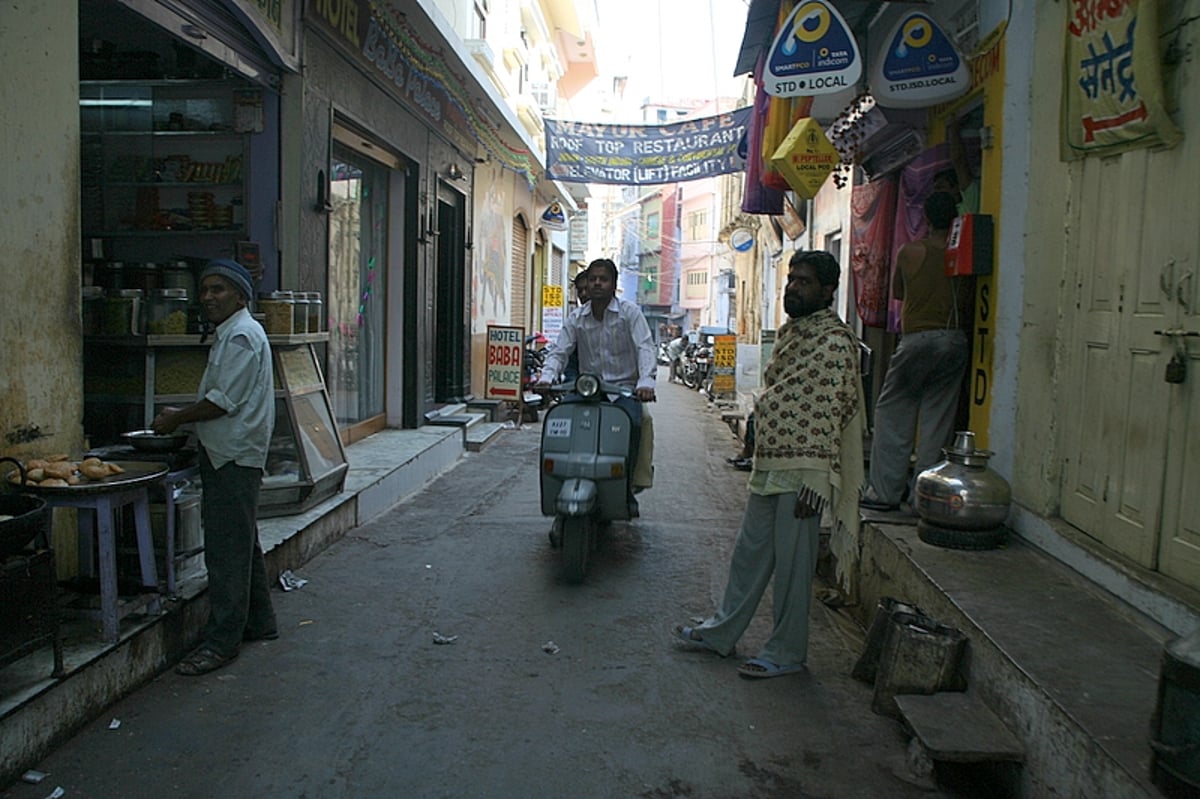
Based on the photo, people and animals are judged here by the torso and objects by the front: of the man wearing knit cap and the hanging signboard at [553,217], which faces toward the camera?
the hanging signboard

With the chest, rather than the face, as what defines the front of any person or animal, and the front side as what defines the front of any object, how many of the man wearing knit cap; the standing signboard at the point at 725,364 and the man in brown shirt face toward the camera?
1

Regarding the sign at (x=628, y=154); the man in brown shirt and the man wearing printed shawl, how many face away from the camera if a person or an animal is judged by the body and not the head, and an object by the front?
1

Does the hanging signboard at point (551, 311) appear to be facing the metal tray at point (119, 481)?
yes

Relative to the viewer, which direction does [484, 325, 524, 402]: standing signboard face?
toward the camera

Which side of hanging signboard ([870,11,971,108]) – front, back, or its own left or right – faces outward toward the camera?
front

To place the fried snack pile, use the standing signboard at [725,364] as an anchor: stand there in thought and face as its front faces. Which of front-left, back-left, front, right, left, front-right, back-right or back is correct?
front

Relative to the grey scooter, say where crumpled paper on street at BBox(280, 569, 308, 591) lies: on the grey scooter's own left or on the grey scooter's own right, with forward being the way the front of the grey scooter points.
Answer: on the grey scooter's own right

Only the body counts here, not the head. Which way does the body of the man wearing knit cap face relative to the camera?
to the viewer's left

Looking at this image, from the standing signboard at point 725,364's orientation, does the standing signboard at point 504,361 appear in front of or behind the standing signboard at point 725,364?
in front

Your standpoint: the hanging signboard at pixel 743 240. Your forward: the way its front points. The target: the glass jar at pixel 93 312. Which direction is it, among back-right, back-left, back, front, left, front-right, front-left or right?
front

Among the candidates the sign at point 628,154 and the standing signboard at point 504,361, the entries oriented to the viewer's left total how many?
0

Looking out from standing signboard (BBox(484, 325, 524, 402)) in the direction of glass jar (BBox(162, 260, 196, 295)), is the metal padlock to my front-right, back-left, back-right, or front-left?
front-left

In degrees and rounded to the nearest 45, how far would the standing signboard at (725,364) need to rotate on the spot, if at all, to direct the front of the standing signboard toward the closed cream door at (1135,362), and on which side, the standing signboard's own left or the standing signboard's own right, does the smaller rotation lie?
0° — it already faces it

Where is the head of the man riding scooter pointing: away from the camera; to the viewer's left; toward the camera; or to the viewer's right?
toward the camera

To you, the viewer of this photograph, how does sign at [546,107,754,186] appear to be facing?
facing the viewer
